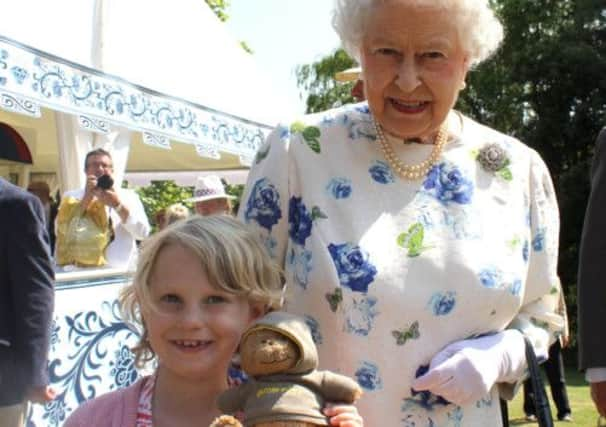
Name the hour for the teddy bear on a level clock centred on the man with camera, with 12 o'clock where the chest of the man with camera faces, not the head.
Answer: The teddy bear is roughly at 12 o'clock from the man with camera.

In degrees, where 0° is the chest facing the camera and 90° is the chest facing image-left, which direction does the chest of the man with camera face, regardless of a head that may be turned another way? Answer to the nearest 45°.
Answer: approximately 0°

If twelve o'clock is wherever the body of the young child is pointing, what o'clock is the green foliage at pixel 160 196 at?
The green foliage is roughly at 6 o'clock from the young child.

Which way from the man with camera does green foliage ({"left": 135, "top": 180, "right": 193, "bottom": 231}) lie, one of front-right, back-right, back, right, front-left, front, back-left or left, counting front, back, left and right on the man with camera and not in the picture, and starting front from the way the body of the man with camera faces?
back

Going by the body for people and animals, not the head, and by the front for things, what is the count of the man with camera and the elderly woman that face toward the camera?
2

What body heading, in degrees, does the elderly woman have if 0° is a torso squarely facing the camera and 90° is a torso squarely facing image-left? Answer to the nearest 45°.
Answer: approximately 0°
